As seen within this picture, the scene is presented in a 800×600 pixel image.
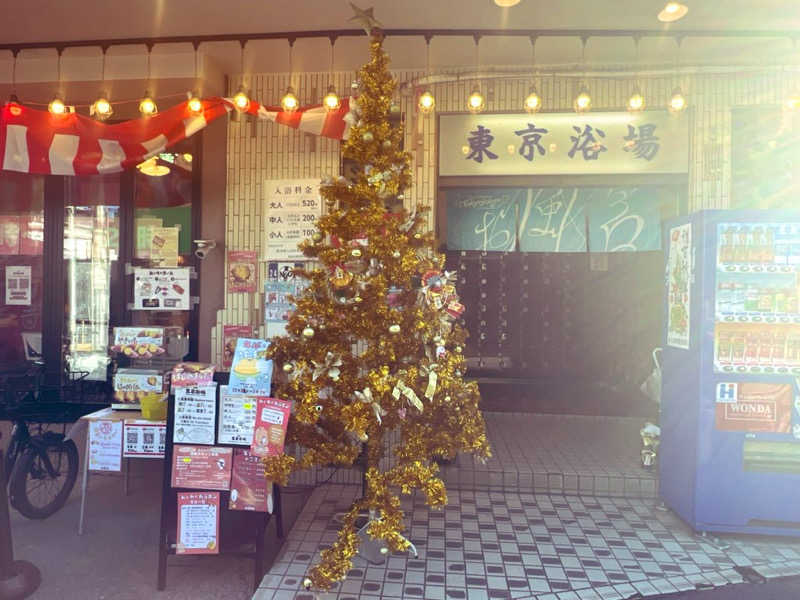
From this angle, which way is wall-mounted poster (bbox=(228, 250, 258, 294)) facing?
toward the camera

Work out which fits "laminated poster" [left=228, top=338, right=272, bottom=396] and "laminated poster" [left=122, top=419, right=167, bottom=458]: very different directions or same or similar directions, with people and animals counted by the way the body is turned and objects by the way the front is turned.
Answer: same or similar directions

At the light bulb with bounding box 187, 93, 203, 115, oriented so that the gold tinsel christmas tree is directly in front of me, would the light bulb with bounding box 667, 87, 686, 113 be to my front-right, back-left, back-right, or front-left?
front-left

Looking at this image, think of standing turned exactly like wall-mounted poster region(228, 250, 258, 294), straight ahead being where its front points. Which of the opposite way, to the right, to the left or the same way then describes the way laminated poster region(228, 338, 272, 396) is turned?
the same way

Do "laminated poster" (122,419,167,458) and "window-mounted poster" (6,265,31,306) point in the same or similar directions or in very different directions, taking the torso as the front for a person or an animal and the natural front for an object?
same or similar directions

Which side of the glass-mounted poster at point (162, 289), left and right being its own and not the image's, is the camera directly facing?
front

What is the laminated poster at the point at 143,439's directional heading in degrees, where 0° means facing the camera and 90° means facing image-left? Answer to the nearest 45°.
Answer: approximately 0°

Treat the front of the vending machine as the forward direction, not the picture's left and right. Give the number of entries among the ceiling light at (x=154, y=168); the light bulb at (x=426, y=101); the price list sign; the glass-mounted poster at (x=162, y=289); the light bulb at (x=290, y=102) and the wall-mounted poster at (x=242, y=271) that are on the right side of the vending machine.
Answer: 6

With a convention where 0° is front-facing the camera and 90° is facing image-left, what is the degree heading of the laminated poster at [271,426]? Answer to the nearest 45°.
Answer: approximately 0°

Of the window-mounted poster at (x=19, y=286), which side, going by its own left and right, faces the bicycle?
front

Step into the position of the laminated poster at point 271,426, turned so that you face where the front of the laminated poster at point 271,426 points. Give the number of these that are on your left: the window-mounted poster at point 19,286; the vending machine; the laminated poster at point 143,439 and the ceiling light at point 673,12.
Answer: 2
